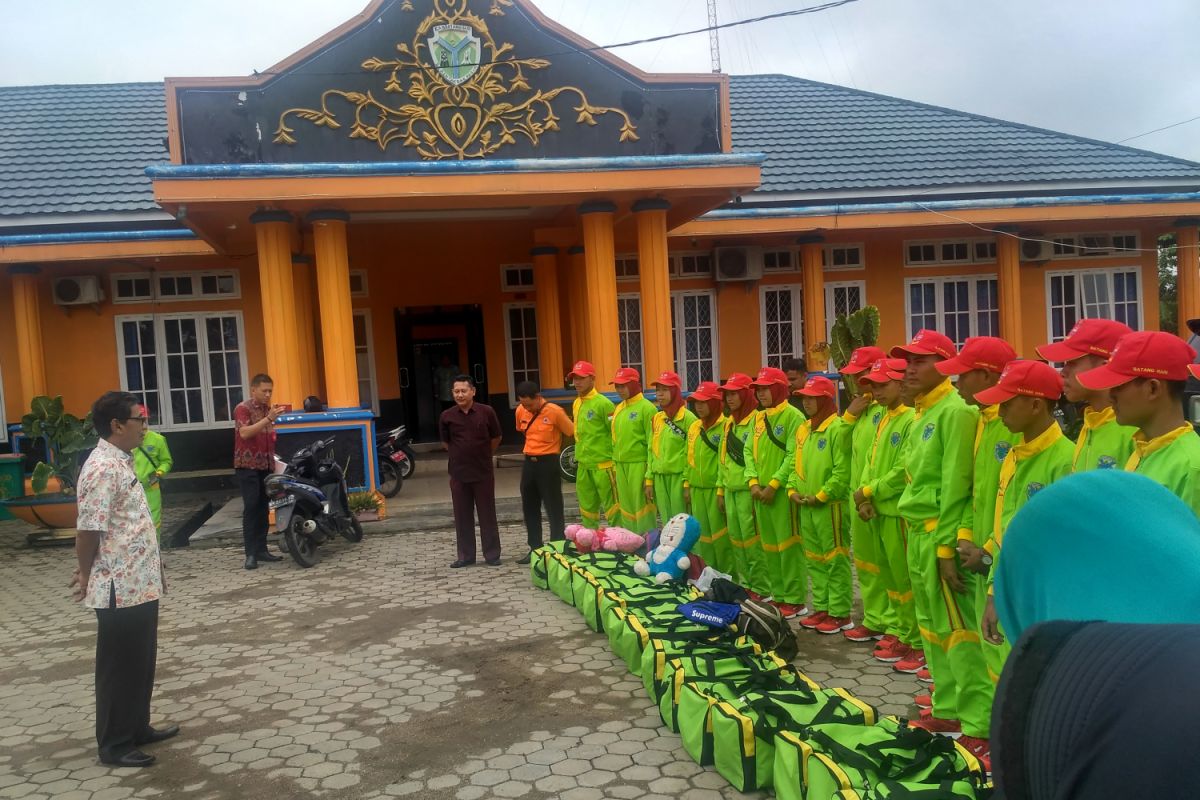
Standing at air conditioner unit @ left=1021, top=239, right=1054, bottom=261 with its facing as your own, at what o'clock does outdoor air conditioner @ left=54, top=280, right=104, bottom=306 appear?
The outdoor air conditioner is roughly at 2 o'clock from the air conditioner unit.

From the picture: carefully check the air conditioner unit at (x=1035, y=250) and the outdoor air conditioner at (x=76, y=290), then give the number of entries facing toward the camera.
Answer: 2

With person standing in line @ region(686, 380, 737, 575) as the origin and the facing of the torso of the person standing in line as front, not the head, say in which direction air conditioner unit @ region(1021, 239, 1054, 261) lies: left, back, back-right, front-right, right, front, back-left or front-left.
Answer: back

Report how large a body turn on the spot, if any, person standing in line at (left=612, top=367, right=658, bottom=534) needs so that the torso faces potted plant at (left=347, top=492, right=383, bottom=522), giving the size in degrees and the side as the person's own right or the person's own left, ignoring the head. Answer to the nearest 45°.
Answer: approximately 90° to the person's own right

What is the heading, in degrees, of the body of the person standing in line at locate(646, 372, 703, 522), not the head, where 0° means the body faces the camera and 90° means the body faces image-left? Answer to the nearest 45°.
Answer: approximately 45°

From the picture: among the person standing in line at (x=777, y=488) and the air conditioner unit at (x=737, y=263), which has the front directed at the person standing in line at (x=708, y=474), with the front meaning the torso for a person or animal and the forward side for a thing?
the air conditioner unit

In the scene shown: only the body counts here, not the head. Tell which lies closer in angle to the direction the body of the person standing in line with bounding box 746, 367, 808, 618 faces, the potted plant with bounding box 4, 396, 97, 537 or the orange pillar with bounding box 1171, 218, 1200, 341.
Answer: the potted plant

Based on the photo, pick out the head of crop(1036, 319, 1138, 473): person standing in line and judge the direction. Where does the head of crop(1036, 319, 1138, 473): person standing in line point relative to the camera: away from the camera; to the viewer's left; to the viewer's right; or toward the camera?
to the viewer's left

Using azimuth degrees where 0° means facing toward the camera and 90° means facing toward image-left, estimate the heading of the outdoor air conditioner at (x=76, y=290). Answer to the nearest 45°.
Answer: approximately 0°

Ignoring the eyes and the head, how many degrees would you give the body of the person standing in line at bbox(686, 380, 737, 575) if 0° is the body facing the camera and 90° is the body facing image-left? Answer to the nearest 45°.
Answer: approximately 45°
